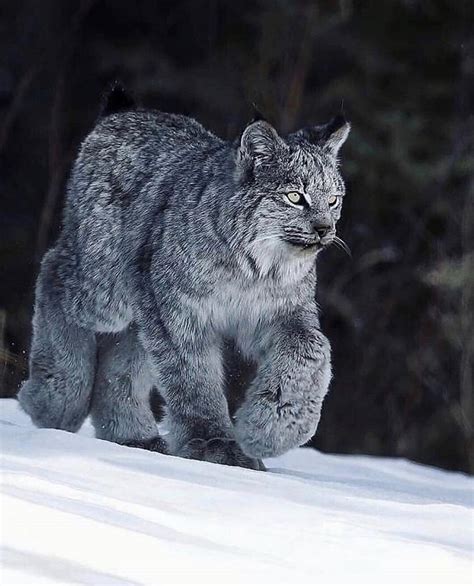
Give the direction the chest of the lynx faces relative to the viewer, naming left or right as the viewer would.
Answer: facing the viewer and to the right of the viewer
